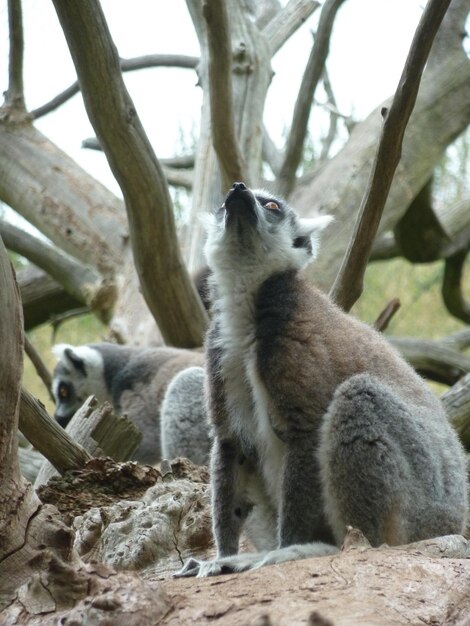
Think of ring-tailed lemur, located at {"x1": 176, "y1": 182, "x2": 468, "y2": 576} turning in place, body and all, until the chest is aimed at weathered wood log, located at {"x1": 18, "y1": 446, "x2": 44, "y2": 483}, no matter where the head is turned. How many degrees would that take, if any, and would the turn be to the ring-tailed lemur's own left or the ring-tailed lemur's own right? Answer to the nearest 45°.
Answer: approximately 90° to the ring-tailed lemur's own right

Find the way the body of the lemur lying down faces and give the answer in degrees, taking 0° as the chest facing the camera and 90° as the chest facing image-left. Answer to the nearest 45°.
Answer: approximately 90°

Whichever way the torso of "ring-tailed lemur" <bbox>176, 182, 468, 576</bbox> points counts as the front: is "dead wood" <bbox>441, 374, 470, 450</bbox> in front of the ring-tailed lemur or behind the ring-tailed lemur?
behind

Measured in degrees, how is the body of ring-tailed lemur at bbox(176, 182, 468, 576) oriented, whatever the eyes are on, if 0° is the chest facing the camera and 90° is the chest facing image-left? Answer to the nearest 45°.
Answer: approximately 45°
